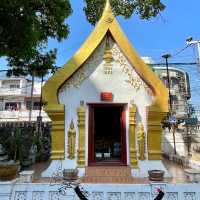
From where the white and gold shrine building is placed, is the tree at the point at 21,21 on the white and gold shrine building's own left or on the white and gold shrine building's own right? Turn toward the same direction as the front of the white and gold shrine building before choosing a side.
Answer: on the white and gold shrine building's own right

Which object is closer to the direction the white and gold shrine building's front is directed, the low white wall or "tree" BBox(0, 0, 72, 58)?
the low white wall

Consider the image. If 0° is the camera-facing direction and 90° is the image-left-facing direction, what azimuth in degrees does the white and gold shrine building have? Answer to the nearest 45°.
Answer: approximately 0°

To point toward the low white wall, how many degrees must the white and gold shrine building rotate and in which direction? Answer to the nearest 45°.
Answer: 0° — it already faces it
